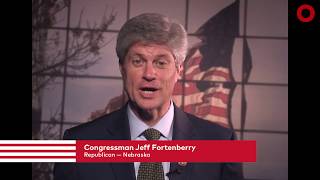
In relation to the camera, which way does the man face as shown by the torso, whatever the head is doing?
toward the camera

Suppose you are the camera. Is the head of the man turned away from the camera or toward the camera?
toward the camera
